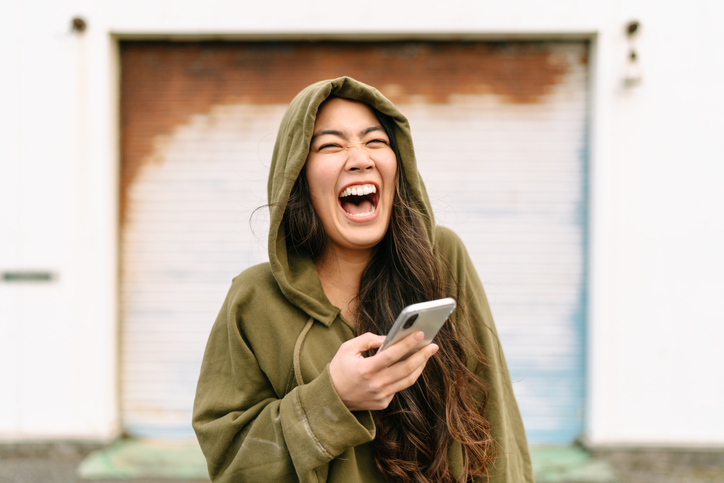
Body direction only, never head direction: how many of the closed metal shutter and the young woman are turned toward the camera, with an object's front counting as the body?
2

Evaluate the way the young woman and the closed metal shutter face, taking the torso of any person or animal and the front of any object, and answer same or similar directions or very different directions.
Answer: same or similar directions

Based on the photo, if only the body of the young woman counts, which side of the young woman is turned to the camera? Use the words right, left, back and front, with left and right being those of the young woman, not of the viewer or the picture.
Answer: front

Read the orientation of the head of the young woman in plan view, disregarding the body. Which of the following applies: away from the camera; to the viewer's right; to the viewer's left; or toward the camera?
toward the camera

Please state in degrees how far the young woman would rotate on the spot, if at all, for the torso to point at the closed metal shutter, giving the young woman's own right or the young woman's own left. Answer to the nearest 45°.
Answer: approximately 180°

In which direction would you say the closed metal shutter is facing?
toward the camera

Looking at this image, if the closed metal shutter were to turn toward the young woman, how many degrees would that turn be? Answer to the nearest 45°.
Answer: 0° — it already faces them
